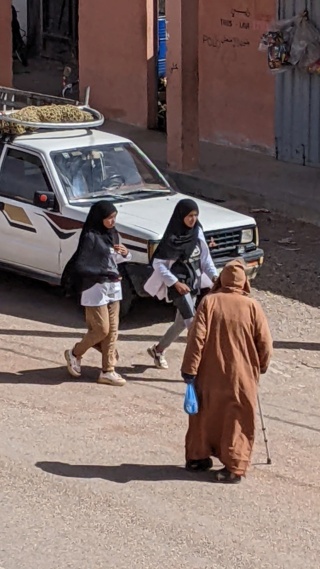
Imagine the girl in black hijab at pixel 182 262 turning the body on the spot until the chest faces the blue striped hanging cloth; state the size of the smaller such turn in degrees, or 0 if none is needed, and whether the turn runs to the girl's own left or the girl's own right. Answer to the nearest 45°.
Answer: approximately 135° to the girl's own left

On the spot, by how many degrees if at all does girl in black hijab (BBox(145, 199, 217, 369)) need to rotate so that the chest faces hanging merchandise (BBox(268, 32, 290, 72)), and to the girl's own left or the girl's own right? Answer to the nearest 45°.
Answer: approximately 135° to the girl's own left

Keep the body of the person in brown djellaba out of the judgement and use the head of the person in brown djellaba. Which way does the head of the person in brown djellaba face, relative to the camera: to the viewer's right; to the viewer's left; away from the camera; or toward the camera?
away from the camera

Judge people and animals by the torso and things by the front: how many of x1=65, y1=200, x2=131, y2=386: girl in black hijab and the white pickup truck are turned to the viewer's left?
0

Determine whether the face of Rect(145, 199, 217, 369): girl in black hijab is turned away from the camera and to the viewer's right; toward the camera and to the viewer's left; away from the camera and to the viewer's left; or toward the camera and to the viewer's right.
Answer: toward the camera and to the viewer's right

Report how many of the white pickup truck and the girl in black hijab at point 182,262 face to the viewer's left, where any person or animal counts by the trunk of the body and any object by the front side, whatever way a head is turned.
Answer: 0

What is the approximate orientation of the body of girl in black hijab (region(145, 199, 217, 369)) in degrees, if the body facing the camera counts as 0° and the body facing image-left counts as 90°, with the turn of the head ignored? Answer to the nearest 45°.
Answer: approximately 315°

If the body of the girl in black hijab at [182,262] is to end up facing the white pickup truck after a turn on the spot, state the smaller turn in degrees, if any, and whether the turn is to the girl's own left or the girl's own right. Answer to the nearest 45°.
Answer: approximately 180°

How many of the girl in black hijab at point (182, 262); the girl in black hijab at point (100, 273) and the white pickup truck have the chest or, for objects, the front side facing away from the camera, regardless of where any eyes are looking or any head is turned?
0

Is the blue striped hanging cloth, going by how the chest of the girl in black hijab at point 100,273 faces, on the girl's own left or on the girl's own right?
on the girl's own left

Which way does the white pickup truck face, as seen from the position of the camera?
facing the viewer and to the right of the viewer

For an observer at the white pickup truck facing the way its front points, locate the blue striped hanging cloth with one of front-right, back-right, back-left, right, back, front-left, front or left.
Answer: back-left

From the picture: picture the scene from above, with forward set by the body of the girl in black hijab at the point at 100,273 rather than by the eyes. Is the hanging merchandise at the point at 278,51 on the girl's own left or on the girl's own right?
on the girl's own left
